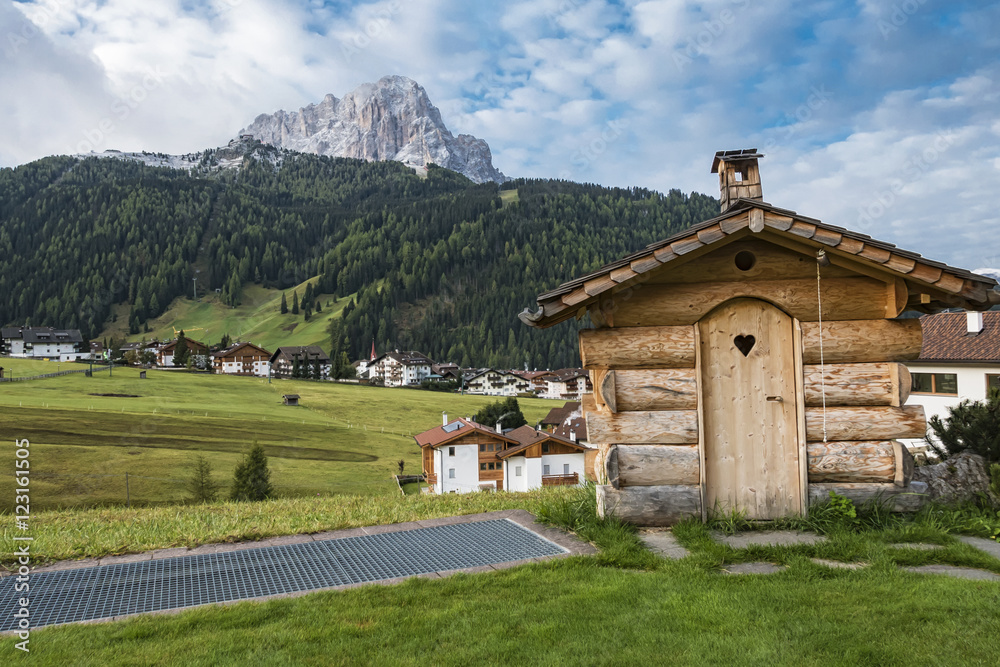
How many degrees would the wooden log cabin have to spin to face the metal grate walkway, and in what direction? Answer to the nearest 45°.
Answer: approximately 45° to its right

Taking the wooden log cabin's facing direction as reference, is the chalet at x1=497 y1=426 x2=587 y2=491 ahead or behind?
behind

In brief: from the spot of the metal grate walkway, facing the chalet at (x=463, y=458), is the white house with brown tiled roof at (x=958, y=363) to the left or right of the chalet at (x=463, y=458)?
right

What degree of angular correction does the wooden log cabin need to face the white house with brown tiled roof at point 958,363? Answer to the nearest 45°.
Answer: approximately 180°

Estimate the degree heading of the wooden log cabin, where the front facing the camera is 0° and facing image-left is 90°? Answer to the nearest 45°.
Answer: approximately 0°

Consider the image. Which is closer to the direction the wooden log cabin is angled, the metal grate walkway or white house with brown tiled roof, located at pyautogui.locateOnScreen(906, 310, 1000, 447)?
the metal grate walkway

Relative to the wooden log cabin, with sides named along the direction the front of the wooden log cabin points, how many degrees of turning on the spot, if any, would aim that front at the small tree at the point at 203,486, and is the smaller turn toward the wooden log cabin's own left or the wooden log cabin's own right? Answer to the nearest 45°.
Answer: approximately 135° to the wooden log cabin's own right
